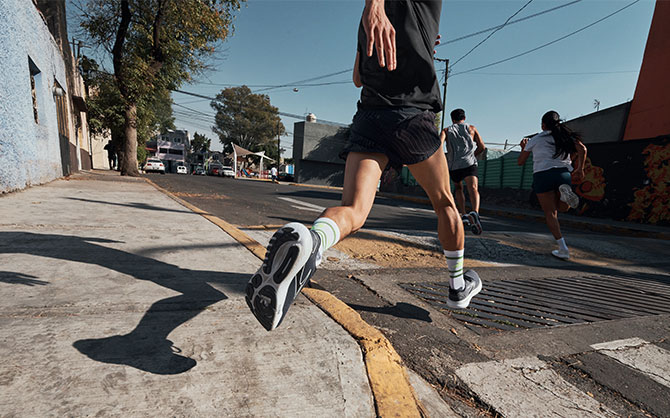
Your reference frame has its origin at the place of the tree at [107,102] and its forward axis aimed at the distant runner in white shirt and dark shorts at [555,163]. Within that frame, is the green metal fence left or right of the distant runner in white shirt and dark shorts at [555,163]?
left

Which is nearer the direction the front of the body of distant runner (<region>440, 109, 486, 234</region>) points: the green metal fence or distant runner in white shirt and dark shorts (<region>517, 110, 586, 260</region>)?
the green metal fence

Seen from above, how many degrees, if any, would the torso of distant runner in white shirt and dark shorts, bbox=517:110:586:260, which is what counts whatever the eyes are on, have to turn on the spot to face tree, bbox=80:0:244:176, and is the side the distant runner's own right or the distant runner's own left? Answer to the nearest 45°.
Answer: approximately 45° to the distant runner's own left

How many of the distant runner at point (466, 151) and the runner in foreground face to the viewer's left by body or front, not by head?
0

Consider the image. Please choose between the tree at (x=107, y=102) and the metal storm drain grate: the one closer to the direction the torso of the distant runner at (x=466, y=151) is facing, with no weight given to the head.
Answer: the tree

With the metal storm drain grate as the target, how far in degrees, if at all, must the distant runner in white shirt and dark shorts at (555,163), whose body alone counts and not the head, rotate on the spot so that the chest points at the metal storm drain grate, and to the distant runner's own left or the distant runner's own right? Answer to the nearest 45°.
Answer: approximately 135° to the distant runner's own left

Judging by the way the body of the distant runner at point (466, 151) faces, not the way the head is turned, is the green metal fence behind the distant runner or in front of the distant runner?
in front

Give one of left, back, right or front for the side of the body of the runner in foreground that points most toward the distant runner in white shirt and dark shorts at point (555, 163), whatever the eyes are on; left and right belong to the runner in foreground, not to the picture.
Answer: front

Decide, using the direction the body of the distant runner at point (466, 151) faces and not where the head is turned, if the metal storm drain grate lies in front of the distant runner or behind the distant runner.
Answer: behind

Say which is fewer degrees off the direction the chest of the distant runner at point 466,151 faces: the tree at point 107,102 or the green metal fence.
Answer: the green metal fence

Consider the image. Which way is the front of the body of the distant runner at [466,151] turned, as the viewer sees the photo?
away from the camera

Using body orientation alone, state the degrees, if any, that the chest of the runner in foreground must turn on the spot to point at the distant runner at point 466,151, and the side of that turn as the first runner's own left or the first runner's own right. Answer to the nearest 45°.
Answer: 0° — they already face them

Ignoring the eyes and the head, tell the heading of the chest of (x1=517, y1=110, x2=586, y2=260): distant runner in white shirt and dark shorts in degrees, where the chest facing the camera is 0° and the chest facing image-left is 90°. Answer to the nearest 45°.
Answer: approximately 135°

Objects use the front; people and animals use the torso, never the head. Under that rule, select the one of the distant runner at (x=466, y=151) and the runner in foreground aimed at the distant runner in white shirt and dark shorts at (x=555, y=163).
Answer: the runner in foreground

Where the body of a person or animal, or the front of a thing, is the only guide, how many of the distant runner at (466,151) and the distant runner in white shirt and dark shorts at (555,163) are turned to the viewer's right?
0

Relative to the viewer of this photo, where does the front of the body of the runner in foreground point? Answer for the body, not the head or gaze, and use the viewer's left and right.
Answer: facing away from the viewer and to the right of the viewer
